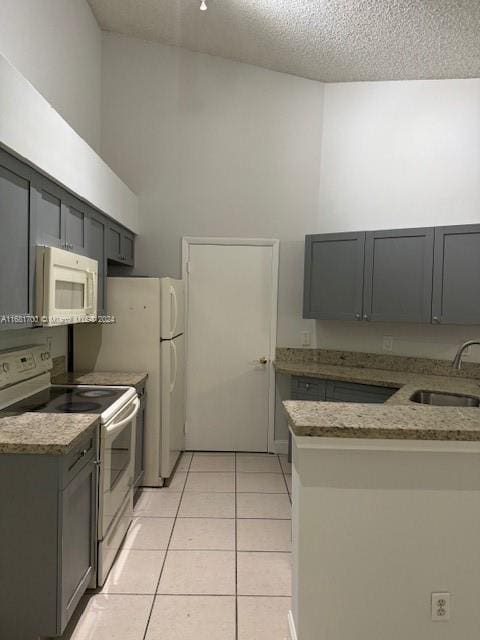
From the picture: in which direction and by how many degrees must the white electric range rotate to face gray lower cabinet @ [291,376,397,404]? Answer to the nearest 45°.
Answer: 0° — it already faces it

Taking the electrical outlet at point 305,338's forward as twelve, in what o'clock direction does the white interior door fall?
The white interior door is roughly at 3 o'clock from the electrical outlet.

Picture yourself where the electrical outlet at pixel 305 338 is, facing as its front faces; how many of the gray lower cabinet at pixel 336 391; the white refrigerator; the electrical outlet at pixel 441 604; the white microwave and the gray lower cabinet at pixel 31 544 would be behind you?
0

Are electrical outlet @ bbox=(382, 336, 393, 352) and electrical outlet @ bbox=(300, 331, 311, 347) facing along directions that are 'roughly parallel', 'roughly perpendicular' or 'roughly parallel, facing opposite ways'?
roughly parallel

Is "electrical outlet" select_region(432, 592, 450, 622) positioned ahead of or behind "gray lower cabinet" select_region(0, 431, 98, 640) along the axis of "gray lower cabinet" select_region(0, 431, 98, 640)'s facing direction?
ahead

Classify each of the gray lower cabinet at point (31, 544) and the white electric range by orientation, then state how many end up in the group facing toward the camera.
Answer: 0

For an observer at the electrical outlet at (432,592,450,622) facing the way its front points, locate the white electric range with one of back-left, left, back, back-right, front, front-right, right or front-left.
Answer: right

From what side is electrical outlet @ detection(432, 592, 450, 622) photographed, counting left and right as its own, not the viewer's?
front

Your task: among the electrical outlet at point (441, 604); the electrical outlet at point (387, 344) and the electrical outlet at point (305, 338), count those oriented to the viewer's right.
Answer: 0

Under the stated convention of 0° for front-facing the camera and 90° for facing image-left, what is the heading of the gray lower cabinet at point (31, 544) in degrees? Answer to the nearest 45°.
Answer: approximately 270°

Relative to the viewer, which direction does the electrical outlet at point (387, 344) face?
toward the camera

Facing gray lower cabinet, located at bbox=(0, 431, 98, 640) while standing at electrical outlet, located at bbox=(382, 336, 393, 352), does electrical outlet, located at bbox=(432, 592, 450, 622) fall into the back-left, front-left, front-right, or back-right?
front-left

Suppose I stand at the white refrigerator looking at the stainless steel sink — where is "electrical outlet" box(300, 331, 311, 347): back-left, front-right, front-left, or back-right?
front-left

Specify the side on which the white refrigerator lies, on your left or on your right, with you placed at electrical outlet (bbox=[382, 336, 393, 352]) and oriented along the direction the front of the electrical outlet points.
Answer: on your right

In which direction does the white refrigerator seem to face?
to the viewer's right

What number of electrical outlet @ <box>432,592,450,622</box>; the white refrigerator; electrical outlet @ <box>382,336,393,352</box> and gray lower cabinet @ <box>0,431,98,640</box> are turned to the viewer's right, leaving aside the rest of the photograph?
2

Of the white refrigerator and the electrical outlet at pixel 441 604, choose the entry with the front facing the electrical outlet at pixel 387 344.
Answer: the white refrigerator

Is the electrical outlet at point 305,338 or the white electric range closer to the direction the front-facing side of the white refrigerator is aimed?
the electrical outlet

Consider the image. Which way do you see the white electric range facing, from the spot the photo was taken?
facing to the right of the viewer
